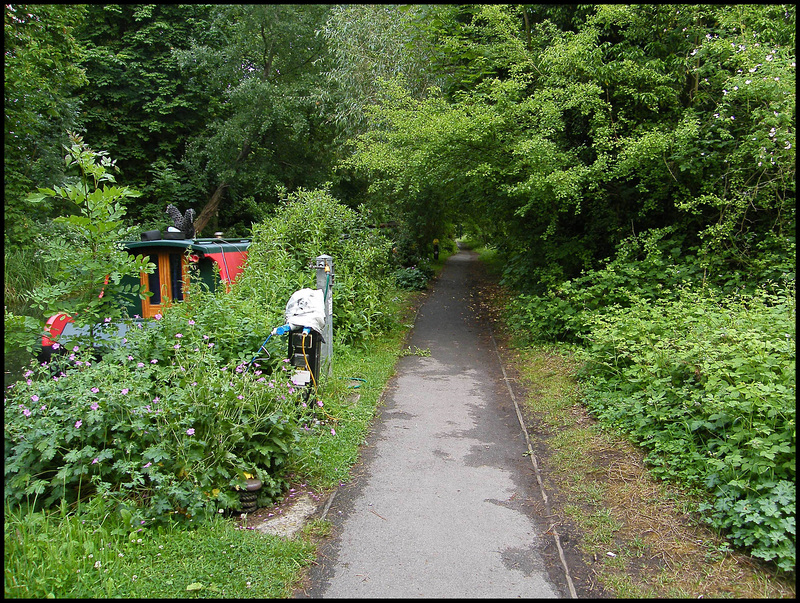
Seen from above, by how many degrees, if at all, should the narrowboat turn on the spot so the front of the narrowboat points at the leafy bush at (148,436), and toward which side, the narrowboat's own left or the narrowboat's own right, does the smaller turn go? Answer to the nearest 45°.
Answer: approximately 45° to the narrowboat's own left

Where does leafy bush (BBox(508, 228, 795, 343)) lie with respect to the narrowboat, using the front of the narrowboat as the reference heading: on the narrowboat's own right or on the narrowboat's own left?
on the narrowboat's own left

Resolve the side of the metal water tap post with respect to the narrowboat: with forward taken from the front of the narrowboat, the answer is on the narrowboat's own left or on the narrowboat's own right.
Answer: on the narrowboat's own left

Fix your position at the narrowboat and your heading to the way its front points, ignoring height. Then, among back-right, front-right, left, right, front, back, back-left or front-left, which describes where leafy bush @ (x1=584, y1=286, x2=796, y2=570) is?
left

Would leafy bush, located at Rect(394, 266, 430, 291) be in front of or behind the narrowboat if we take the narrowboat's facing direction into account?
behind

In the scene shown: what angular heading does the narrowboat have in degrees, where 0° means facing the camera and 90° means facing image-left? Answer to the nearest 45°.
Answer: approximately 45°
